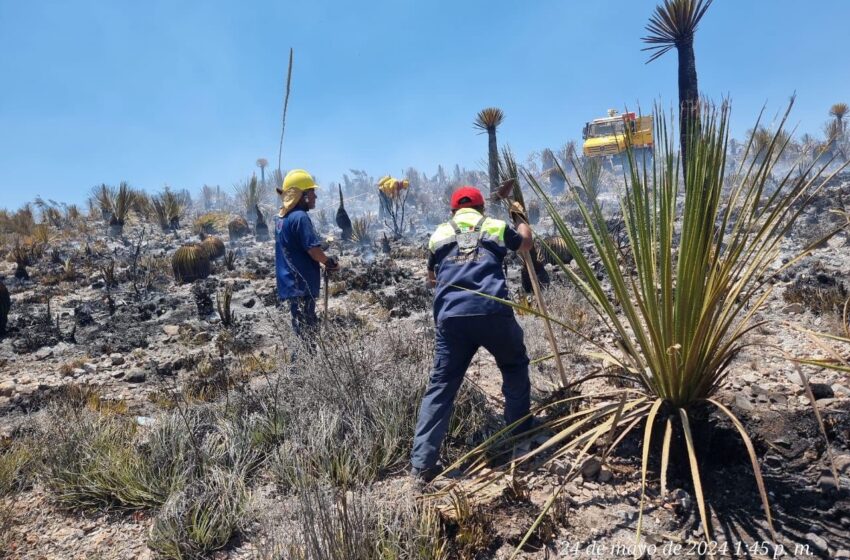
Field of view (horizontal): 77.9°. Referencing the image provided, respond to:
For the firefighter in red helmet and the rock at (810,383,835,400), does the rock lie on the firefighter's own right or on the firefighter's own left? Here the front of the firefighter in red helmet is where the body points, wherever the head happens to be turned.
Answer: on the firefighter's own right

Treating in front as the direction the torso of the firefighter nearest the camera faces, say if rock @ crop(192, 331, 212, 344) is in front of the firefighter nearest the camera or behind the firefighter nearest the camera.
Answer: in front

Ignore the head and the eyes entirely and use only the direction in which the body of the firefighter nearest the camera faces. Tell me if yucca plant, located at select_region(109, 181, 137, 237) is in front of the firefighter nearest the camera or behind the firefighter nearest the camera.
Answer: in front

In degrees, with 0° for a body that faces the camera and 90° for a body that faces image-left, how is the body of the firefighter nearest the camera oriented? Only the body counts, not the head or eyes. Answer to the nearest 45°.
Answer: approximately 180°

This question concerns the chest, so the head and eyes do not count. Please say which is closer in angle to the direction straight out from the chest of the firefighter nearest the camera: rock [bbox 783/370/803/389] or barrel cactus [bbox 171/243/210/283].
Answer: the barrel cactus

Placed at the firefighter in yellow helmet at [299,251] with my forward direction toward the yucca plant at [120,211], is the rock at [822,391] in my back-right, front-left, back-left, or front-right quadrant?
back-right

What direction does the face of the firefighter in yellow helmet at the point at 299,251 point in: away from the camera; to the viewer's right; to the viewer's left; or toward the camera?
to the viewer's right

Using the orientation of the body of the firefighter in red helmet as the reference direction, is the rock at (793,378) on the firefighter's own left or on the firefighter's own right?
on the firefighter's own right

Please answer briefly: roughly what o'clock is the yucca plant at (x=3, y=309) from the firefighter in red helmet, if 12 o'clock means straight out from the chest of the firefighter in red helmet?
The yucca plant is roughly at 10 o'clock from the firefighter in red helmet.

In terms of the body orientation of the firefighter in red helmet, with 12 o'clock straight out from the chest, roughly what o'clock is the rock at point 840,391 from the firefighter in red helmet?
The rock is roughly at 3 o'clock from the firefighter in red helmet.

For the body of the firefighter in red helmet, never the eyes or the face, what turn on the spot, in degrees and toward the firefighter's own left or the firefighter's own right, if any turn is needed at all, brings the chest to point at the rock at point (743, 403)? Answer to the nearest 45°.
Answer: approximately 90° to the firefighter's own right

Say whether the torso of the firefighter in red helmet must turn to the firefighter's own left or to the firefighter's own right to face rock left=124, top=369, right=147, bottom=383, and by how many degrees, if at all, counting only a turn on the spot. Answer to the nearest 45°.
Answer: approximately 45° to the firefighter's own left

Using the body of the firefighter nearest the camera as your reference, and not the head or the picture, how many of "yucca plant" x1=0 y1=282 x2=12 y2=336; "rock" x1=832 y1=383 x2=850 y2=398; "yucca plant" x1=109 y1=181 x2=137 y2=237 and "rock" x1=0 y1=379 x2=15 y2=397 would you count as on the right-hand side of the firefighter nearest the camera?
1

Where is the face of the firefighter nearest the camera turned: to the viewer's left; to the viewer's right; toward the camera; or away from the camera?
away from the camera
